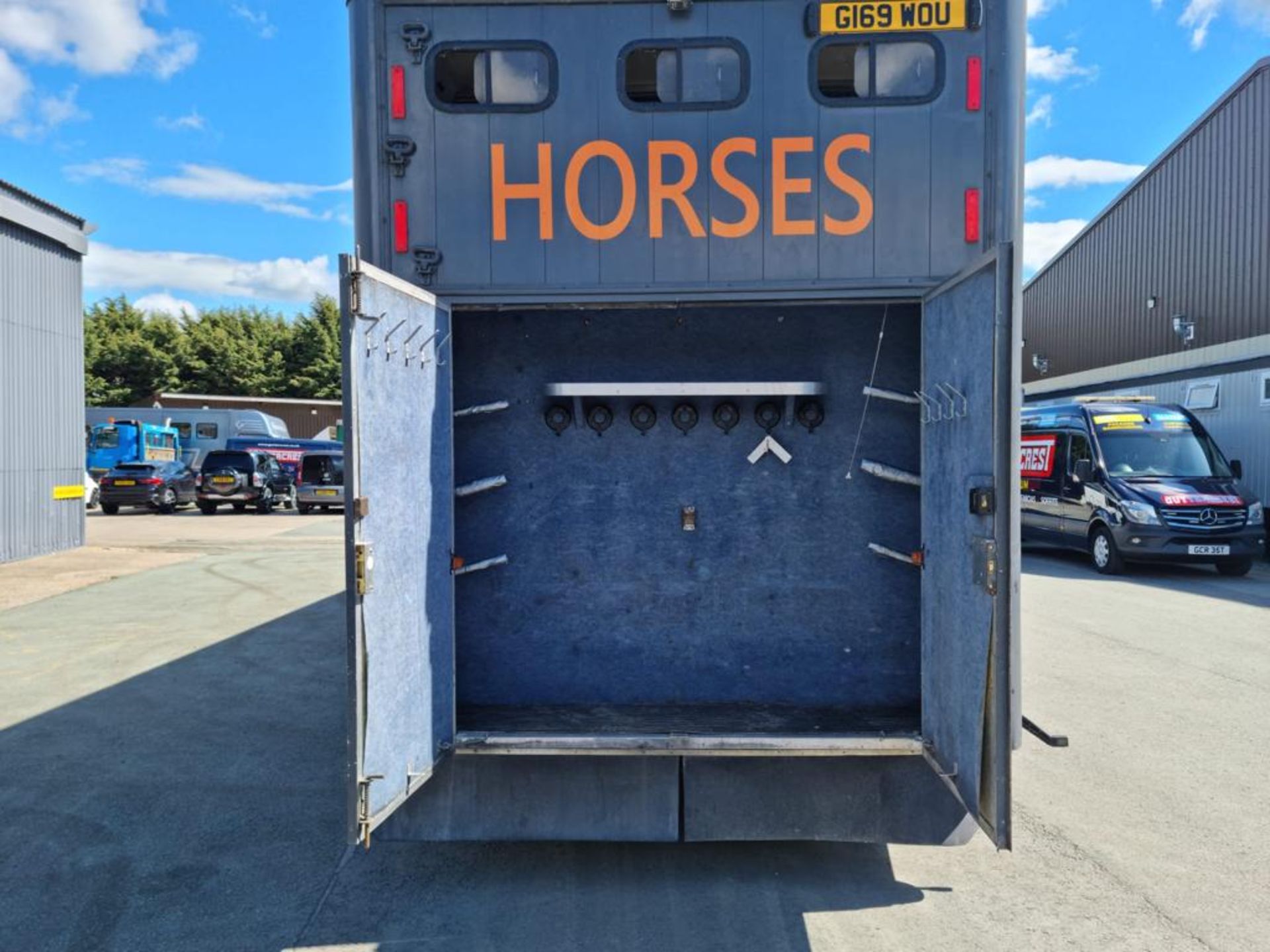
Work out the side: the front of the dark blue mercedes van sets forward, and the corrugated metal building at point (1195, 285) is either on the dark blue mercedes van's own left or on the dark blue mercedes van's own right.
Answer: on the dark blue mercedes van's own left

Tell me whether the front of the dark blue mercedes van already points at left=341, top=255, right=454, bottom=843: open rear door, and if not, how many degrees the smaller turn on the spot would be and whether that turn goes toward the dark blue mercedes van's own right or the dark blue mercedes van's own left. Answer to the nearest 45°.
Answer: approximately 45° to the dark blue mercedes van's own right

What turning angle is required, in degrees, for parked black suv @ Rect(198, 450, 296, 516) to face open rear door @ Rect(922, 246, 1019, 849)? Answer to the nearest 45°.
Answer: approximately 135° to its right

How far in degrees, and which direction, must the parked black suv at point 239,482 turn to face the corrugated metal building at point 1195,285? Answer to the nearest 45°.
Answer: approximately 90° to its right

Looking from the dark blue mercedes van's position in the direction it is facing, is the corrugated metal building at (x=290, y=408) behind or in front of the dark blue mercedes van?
behind

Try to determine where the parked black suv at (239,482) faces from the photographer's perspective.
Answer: facing away from the viewer and to the right of the viewer

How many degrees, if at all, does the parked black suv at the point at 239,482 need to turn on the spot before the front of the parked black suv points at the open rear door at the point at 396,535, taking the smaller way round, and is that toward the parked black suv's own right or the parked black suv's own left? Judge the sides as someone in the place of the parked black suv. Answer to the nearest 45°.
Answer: approximately 135° to the parked black suv's own right

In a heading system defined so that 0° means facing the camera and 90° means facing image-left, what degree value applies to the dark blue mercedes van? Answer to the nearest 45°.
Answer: approximately 315°

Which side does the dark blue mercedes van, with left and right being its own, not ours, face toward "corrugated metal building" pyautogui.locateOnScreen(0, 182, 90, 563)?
right
